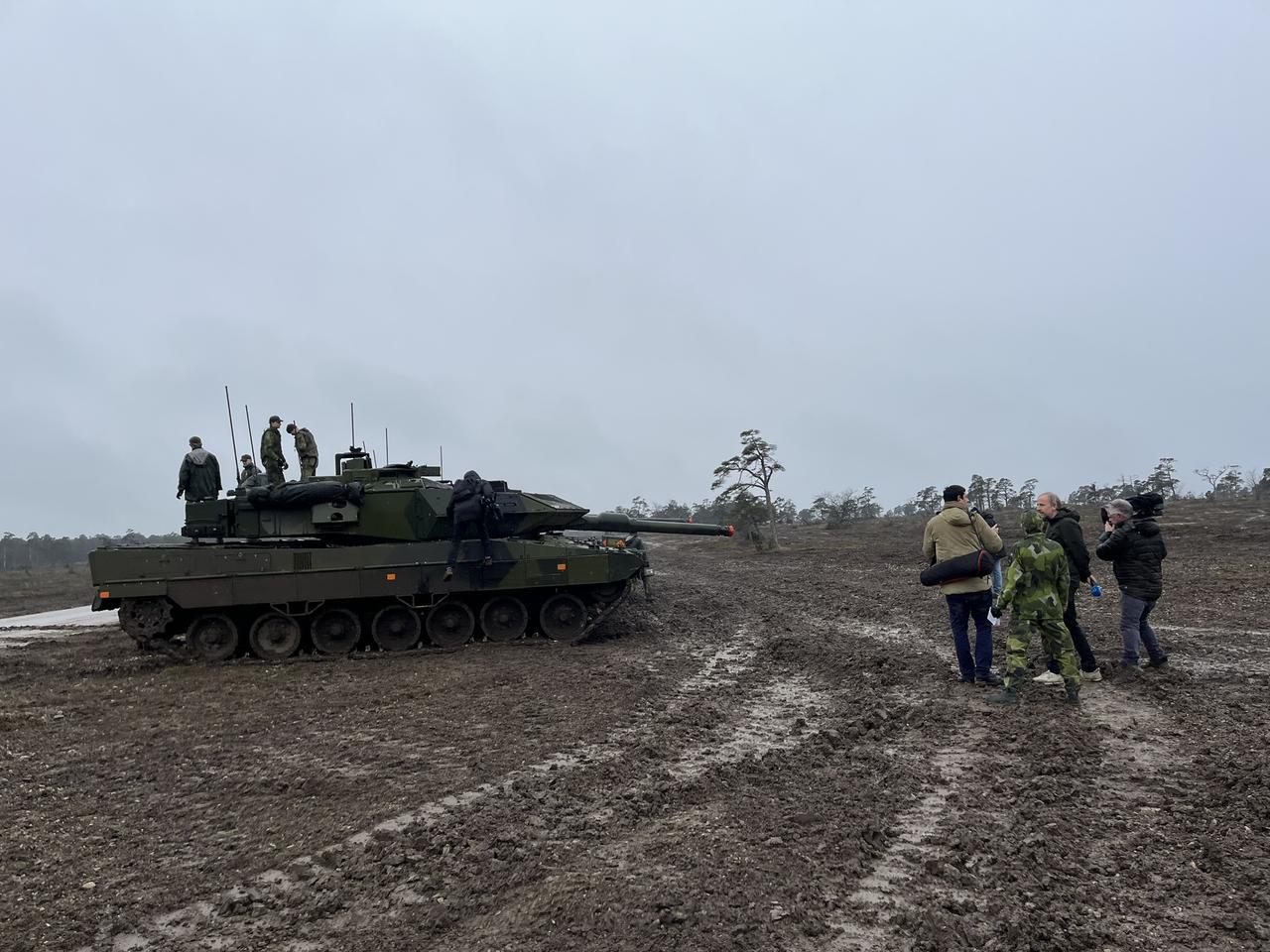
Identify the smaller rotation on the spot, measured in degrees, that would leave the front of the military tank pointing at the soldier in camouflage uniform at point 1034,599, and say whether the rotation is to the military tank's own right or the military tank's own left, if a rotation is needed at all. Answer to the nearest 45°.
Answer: approximately 45° to the military tank's own right

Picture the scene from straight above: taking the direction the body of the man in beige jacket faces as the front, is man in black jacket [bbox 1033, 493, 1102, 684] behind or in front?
in front

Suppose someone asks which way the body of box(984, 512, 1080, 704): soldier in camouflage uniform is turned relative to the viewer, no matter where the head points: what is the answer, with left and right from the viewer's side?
facing away from the viewer and to the left of the viewer

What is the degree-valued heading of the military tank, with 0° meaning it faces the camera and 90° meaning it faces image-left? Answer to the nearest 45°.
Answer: approximately 270°

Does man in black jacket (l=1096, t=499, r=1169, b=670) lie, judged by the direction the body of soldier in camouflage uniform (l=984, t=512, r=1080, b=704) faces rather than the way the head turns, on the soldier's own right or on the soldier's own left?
on the soldier's own right

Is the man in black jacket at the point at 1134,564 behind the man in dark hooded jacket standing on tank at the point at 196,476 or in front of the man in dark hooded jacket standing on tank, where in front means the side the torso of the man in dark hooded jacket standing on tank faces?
behind

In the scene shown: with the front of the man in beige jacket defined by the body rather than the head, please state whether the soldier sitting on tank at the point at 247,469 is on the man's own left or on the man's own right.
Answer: on the man's own left

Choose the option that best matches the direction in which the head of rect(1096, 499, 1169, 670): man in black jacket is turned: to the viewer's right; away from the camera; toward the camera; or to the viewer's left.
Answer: to the viewer's left

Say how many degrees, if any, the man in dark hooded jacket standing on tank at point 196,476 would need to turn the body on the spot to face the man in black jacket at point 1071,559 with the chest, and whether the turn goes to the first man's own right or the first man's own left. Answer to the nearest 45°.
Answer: approximately 135° to the first man's own right

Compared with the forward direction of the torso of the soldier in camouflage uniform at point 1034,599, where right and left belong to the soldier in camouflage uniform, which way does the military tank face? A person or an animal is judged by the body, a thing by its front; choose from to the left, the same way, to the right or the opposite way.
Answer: to the right

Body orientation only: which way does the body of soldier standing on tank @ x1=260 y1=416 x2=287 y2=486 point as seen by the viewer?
to the viewer's right

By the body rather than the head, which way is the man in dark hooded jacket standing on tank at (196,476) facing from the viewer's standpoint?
away from the camera

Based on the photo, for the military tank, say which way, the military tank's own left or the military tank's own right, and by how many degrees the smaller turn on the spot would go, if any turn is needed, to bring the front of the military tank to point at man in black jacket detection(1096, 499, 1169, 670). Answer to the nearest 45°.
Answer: approximately 45° to the military tank's own right
